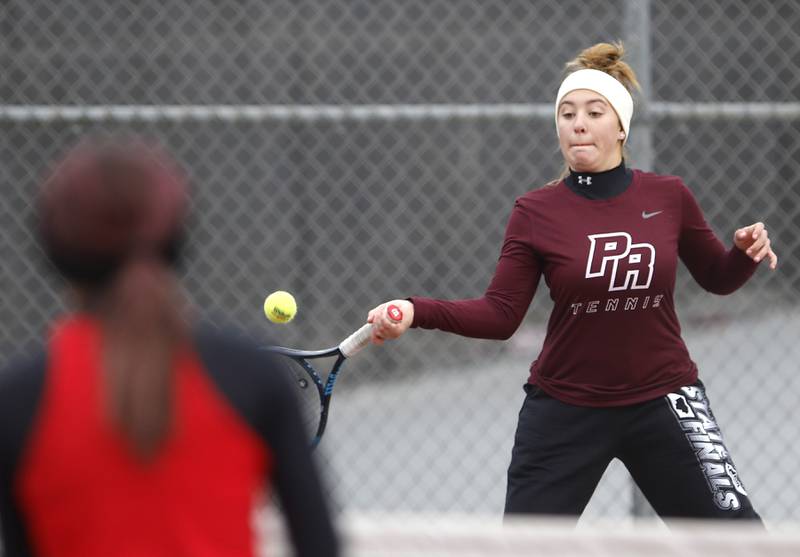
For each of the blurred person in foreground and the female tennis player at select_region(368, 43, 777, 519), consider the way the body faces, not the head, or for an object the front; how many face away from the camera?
1

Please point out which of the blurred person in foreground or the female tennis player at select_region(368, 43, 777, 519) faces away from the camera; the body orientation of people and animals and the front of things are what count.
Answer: the blurred person in foreground

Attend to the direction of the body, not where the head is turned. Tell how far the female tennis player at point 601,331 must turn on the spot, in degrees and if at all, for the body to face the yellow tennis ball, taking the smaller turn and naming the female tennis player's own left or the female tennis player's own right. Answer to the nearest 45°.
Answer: approximately 90° to the female tennis player's own right

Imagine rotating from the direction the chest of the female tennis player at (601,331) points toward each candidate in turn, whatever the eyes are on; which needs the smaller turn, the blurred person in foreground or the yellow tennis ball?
the blurred person in foreground

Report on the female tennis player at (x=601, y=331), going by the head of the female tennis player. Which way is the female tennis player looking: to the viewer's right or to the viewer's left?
to the viewer's left

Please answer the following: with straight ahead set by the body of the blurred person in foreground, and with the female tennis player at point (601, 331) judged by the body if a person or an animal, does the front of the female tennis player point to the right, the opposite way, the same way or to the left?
the opposite way

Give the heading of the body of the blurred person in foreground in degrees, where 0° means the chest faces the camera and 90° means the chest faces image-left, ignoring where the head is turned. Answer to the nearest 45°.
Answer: approximately 180°

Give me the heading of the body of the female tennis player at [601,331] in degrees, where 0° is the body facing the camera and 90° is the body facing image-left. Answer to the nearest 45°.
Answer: approximately 0°
